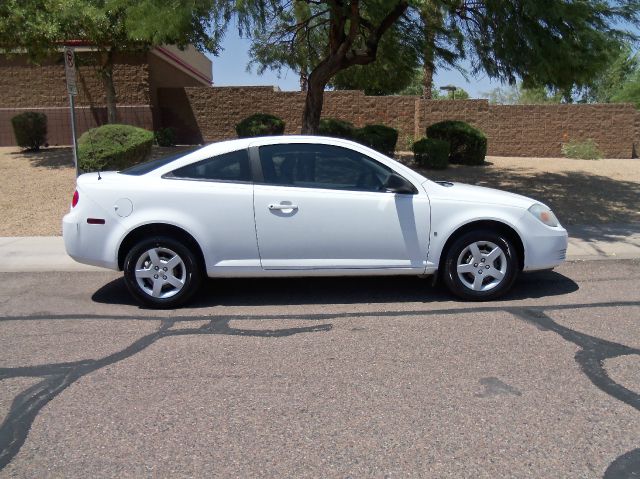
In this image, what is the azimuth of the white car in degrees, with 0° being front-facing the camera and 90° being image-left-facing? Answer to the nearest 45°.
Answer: approximately 270°

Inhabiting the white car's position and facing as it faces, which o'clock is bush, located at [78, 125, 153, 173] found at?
The bush is roughly at 8 o'clock from the white car.

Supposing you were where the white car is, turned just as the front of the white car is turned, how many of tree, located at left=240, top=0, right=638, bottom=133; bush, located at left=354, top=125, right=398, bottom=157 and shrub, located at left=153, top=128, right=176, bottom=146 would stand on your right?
0

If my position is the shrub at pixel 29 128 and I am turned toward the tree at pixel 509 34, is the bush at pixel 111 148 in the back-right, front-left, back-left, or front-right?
front-right

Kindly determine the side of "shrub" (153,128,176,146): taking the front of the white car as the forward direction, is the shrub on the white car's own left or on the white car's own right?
on the white car's own left

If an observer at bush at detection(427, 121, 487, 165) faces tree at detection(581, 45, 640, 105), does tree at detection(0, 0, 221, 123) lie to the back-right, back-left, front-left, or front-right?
back-left

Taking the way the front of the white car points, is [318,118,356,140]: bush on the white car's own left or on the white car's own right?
on the white car's own left

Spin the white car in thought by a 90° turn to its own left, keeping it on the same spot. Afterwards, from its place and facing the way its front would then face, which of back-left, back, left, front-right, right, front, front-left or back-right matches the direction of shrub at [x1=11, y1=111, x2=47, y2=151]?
front-left

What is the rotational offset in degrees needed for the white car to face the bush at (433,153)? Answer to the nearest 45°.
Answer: approximately 90° to its left

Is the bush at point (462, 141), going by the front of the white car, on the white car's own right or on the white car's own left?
on the white car's own left

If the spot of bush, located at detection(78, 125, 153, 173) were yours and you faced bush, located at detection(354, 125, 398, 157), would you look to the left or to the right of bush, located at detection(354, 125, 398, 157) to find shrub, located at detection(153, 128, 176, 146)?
left

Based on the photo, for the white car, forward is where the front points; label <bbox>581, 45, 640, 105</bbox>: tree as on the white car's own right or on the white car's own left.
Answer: on the white car's own left

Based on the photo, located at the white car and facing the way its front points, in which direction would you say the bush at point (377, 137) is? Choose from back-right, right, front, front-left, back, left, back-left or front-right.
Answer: left
